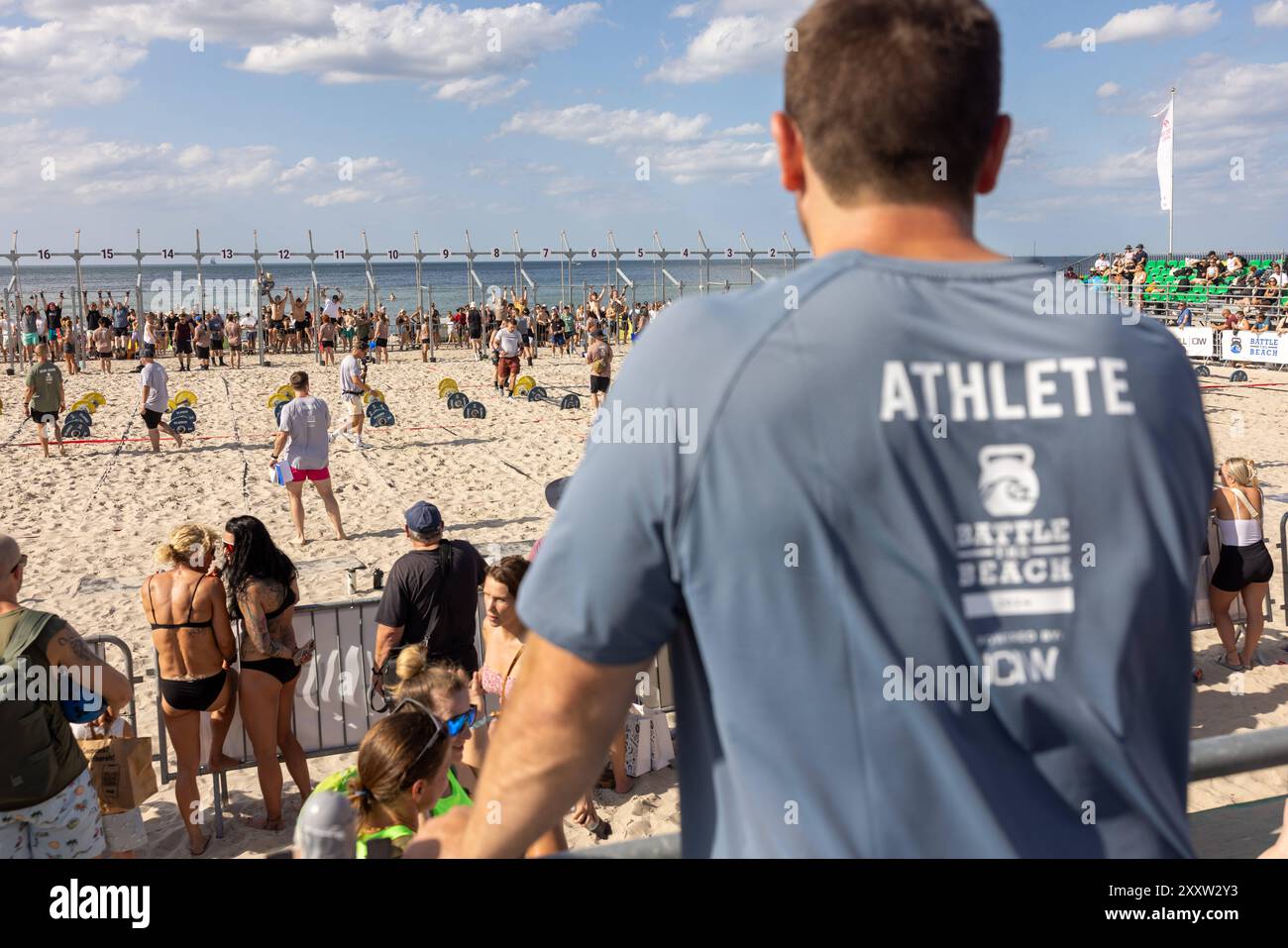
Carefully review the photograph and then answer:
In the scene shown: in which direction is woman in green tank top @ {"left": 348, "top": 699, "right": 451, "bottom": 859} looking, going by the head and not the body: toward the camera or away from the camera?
away from the camera

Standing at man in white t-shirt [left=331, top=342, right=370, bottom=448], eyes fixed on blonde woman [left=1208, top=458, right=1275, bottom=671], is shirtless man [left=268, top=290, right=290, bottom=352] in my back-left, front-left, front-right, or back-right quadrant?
back-left

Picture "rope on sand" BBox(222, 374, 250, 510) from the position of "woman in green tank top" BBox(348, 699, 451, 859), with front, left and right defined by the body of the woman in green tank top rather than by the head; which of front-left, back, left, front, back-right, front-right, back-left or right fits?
front-left

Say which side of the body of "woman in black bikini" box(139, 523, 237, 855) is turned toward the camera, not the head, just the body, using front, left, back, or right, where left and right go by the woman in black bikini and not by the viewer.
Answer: back

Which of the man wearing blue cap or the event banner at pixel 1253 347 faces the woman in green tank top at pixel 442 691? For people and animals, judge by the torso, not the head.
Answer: the event banner

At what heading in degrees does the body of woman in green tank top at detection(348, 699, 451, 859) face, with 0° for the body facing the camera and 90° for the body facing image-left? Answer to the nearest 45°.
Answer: approximately 225°

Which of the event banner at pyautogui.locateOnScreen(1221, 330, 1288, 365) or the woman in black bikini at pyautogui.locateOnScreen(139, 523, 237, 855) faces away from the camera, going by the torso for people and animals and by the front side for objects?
the woman in black bikini

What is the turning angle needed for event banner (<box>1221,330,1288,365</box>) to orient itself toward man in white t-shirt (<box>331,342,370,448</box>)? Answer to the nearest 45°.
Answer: approximately 45° to its right

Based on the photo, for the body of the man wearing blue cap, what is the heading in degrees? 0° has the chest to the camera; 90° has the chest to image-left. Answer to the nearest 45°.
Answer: approximately 180°

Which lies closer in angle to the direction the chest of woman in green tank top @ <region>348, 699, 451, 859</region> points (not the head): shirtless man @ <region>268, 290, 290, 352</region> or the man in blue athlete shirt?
the shirtless man

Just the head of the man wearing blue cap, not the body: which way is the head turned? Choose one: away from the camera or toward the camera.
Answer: away from the camera

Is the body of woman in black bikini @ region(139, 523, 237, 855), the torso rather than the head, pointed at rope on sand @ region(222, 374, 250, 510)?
yes

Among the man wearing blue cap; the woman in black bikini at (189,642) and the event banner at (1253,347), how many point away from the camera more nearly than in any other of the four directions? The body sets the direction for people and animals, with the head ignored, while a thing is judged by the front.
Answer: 2

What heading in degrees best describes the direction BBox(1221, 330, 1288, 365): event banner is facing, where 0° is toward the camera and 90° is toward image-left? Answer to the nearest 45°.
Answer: approximately 0°

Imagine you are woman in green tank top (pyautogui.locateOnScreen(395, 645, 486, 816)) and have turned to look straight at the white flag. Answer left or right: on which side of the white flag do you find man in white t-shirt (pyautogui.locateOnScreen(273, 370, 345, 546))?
left

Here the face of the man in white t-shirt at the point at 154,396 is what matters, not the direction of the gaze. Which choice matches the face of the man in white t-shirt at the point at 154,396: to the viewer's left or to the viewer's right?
to the viewer's left
